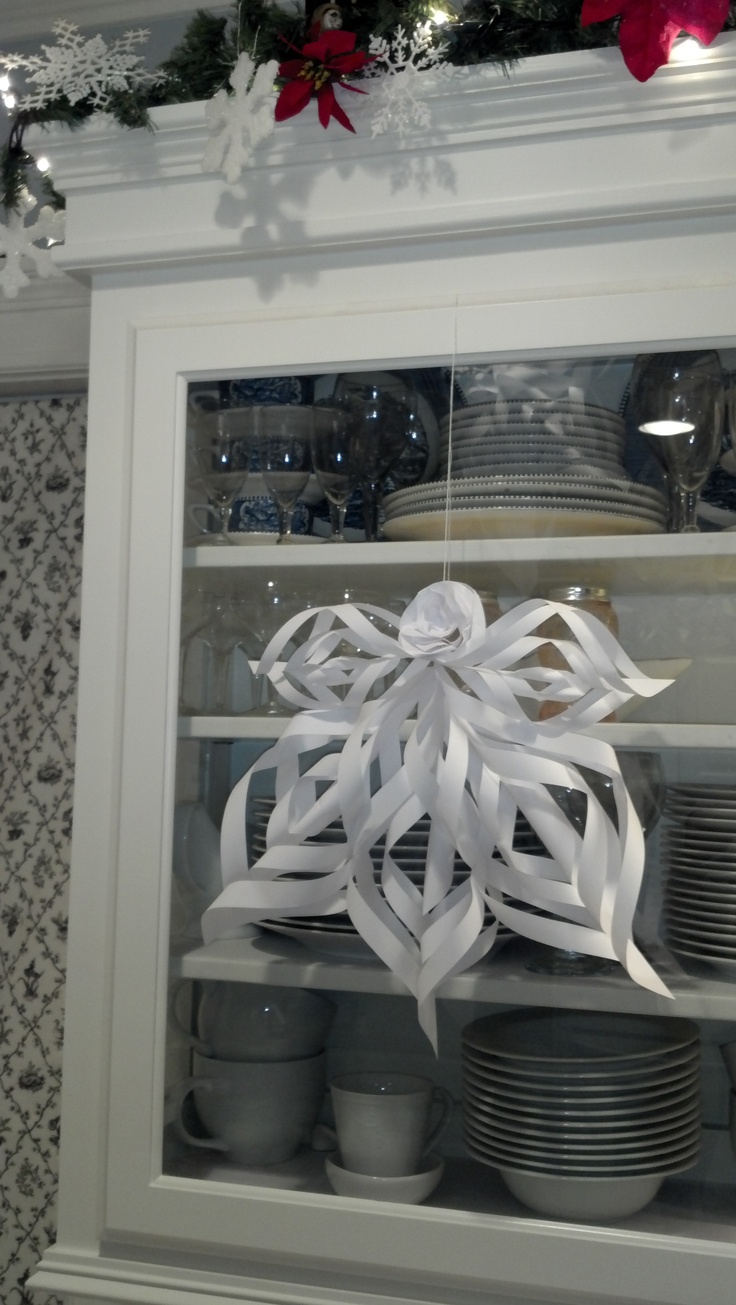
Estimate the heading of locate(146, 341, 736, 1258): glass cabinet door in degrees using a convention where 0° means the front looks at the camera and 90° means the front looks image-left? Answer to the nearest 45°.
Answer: approximately 0°

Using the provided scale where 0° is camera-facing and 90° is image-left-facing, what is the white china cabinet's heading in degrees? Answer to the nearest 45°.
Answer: approximately 0°
